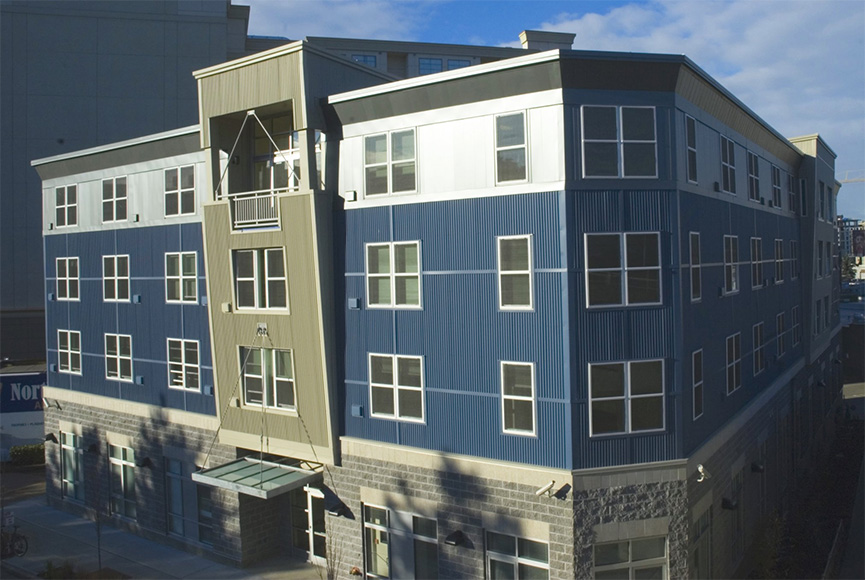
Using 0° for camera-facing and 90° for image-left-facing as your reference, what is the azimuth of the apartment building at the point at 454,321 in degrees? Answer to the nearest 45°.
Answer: approximately 45°
